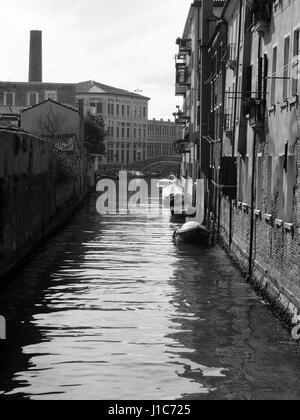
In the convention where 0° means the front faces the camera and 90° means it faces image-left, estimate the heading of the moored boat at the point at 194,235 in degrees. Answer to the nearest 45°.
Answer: approximately 315°
